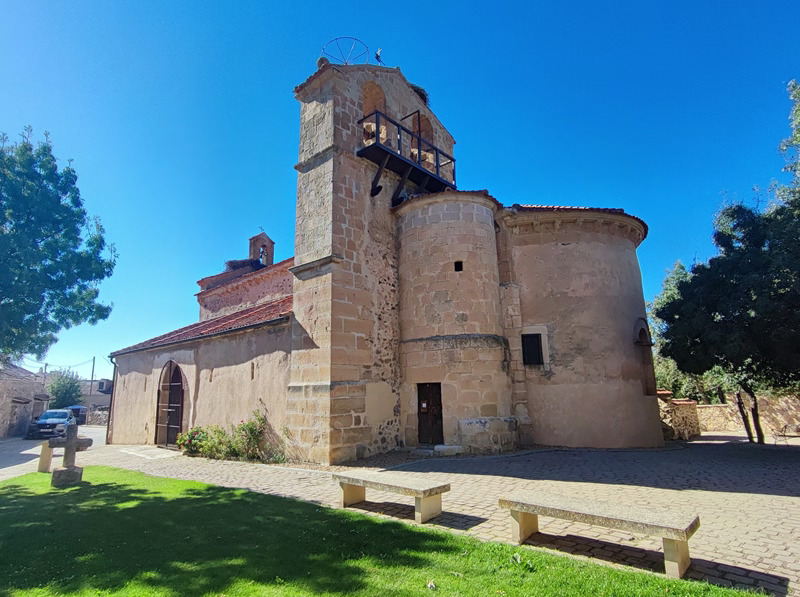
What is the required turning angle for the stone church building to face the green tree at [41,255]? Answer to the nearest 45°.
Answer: approximately 45° to its right

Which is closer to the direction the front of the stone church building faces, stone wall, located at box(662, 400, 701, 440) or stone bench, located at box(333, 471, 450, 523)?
the stone bench

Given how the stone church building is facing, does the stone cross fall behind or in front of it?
in front

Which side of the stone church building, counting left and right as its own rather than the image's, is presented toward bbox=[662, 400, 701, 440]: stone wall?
back

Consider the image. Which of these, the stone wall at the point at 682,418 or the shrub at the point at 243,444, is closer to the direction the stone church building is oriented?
the shrub
